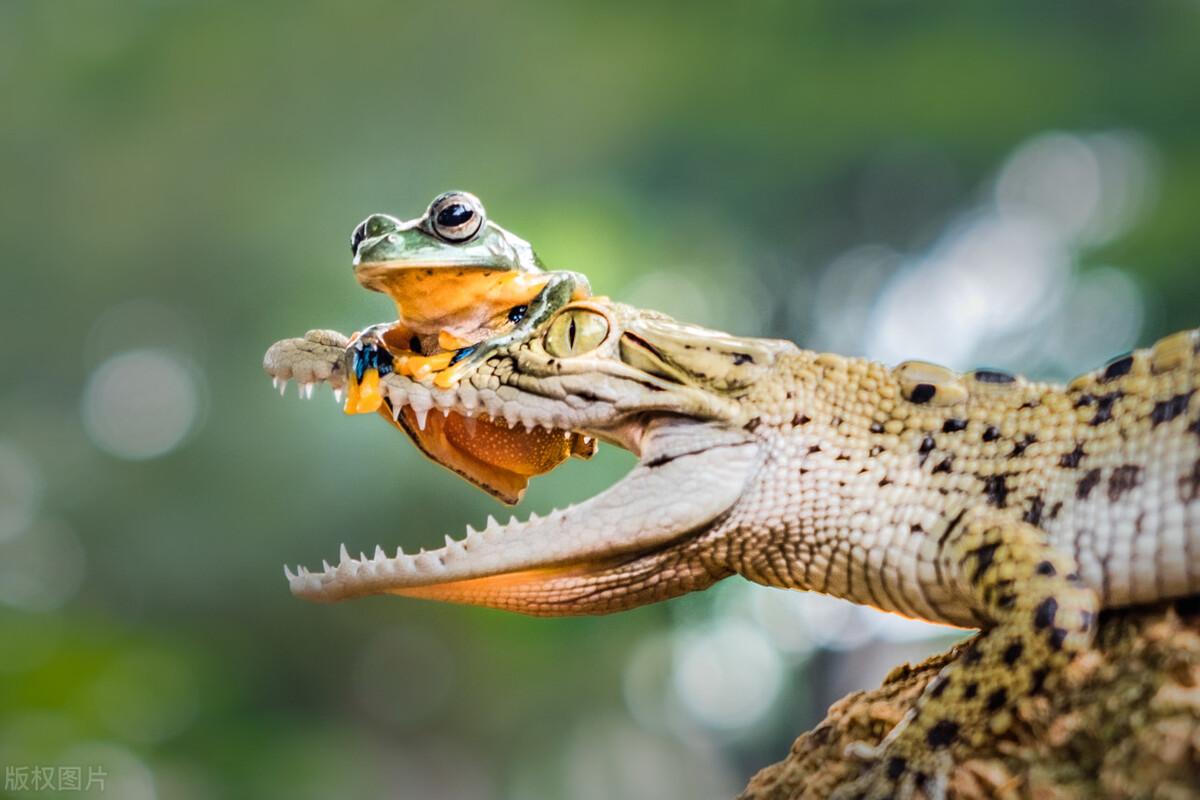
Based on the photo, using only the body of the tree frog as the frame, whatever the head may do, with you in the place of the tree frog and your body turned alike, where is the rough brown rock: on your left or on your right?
on your left

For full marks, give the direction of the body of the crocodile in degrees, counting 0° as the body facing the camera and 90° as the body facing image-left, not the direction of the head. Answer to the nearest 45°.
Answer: approximately 90°

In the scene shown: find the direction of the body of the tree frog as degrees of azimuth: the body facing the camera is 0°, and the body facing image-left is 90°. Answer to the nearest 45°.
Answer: approximately 45°
